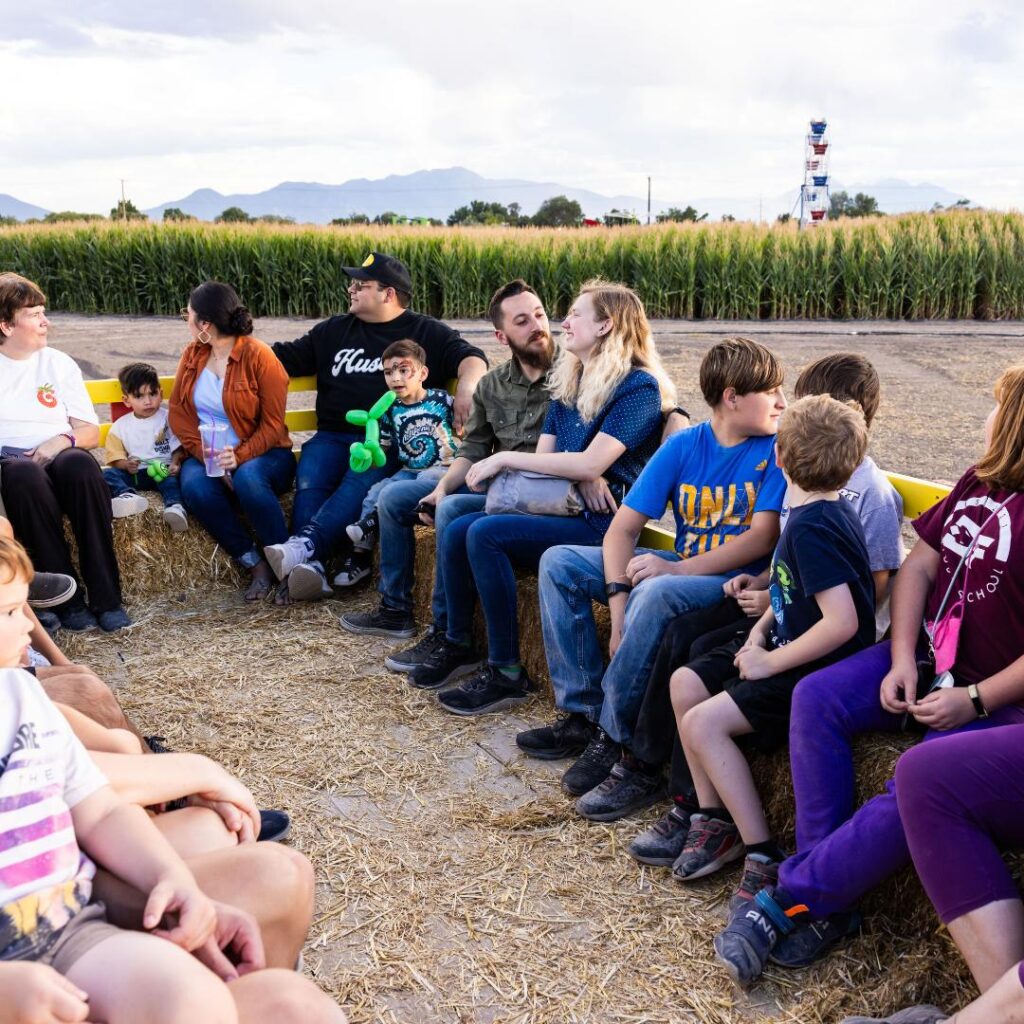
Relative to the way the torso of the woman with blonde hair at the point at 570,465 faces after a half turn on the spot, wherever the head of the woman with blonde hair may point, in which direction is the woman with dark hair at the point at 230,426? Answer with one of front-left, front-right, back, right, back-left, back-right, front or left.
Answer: left

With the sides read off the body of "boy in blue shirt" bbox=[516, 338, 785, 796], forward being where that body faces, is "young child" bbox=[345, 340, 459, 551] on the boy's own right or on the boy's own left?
on the boy's own right

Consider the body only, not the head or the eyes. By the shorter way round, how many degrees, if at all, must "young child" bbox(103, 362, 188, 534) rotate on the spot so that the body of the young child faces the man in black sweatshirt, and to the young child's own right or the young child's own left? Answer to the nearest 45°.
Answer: approximately 90° to the young child's own left

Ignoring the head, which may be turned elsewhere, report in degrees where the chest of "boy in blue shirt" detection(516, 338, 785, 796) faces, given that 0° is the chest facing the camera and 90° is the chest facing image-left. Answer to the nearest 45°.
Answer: approximately 45°

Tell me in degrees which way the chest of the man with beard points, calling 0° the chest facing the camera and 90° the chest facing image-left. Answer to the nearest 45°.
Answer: approximately 45°

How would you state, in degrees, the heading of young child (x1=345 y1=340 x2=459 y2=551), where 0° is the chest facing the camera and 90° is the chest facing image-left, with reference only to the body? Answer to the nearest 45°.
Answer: approximately 45°
